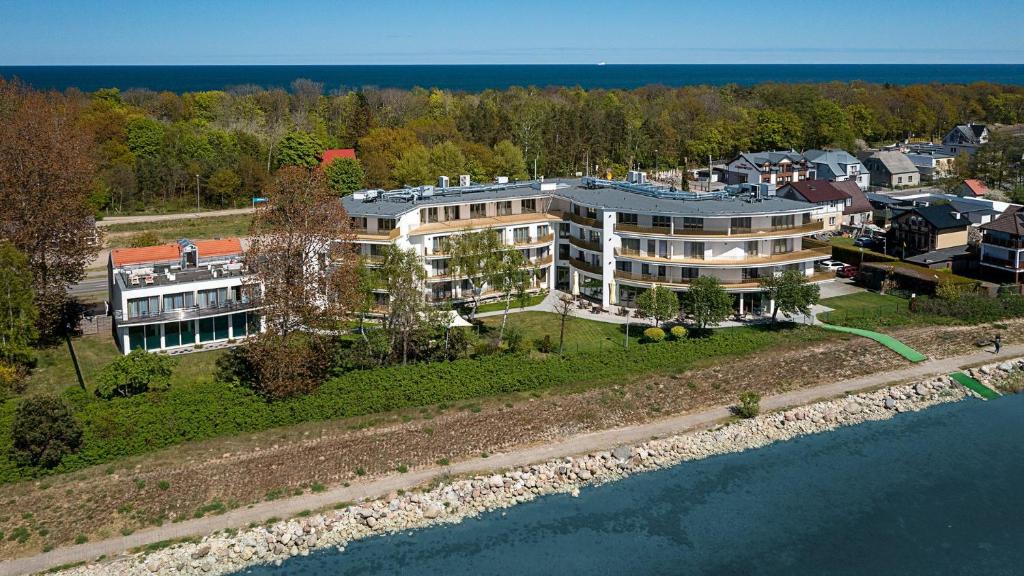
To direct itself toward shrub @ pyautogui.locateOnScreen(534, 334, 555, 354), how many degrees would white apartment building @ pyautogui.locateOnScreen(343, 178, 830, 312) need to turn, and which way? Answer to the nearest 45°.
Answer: approximately 45° to its right

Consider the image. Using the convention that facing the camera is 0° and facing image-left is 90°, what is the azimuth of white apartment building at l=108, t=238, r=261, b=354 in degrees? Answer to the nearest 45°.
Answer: approximately 0°

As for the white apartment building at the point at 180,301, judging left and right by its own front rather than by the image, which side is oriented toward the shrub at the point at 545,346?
left

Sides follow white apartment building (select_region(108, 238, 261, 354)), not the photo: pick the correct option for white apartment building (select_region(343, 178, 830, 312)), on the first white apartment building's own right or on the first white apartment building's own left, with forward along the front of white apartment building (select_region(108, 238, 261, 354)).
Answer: on the first white apartment building's own left

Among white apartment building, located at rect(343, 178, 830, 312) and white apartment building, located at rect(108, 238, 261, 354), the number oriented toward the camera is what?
2

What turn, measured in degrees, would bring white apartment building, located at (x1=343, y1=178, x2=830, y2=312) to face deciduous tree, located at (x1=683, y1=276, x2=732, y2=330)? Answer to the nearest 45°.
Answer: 0° — it already faces it

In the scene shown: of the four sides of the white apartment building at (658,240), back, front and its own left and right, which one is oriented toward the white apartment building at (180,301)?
right

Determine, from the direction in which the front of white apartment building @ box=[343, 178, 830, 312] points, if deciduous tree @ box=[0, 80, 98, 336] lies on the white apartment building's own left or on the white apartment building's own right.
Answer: on the white apartment building's own right

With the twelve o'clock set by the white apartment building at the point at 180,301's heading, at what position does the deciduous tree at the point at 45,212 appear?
The deciduous tree is roughly at 4 o'clock from the white apartment building.

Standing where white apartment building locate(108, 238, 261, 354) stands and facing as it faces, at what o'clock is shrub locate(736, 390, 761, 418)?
The shrub is roughly at 10 o'clock from the white apartment building.

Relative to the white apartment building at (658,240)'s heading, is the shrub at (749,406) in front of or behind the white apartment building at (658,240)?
in front
